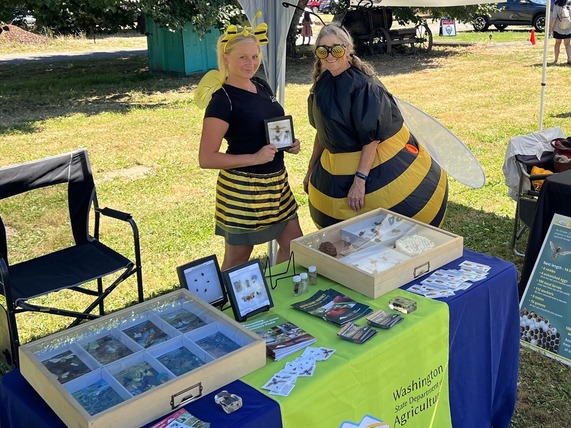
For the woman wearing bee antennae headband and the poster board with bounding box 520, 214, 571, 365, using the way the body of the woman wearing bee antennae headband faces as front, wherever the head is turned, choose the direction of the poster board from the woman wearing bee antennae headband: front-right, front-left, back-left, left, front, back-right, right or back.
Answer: front-left

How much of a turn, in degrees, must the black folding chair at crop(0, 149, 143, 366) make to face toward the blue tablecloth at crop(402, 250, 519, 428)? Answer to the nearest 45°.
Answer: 0° — it already faces it

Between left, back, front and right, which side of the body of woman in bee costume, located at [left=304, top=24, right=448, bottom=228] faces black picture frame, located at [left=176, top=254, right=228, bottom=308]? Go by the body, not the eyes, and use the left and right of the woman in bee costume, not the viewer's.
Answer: front

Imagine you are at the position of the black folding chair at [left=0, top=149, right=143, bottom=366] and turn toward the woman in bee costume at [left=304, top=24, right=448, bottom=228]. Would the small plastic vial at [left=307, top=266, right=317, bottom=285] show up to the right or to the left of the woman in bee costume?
right

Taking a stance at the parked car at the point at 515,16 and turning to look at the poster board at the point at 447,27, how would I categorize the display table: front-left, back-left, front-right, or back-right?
front-left

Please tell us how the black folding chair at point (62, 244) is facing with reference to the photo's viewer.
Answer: facing the viewer and to the right of the viewer

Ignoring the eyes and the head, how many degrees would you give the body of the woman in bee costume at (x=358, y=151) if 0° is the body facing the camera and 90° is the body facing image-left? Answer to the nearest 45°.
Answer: approximately 45°

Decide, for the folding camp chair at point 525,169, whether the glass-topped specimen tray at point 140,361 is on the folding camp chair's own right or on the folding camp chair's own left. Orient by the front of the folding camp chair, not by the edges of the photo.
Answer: on the folding camp chair's own right

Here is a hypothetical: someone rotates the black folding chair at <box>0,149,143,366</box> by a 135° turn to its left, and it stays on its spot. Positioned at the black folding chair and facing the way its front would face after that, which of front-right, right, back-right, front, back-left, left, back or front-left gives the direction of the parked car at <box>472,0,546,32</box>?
front-right
